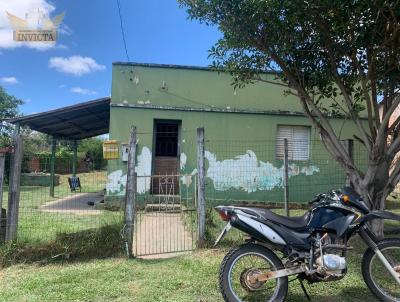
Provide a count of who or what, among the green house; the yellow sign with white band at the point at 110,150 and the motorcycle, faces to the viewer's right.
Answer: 1

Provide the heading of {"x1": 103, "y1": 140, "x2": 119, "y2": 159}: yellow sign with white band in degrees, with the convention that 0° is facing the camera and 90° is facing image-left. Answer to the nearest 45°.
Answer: approximately 0°

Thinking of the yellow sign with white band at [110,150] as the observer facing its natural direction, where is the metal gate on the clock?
The metal gate is roughly at 11 o'clock from the yellow sign with white band.

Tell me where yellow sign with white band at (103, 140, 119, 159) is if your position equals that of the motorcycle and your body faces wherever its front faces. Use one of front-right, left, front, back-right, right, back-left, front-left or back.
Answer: back-left

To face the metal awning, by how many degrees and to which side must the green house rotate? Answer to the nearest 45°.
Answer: approximately 90° to its right

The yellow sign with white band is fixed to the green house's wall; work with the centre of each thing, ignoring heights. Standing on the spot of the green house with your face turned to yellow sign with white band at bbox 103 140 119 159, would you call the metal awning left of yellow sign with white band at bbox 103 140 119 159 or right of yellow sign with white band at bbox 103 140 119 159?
right

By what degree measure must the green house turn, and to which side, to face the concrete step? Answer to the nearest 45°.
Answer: approximately 45° to its right

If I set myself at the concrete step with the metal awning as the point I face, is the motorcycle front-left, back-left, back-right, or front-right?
back-left

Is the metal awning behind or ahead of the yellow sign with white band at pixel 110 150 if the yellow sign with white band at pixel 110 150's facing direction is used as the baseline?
behind

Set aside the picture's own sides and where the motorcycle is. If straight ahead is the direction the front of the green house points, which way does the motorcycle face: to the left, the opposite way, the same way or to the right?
to the left

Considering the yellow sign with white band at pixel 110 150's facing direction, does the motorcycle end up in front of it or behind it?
in front

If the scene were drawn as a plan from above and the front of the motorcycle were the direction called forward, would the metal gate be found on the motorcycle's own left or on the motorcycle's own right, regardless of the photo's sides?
on the motorcycle's own left

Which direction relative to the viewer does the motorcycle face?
to the viewer's right
